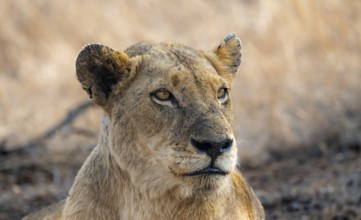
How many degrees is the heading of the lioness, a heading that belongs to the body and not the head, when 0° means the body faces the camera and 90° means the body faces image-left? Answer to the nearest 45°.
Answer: approximately 315°
